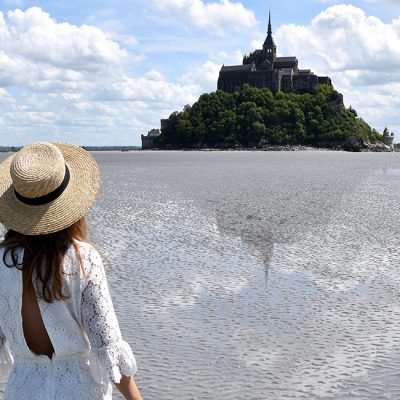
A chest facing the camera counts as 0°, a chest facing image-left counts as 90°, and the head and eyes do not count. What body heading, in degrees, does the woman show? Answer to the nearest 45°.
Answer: approximately 180°
